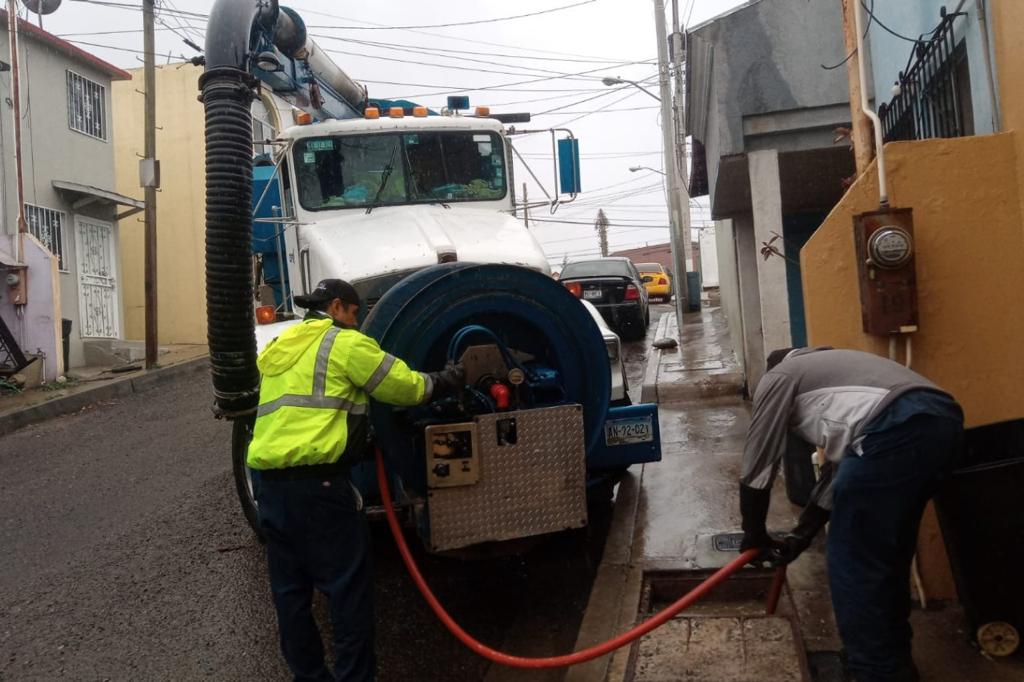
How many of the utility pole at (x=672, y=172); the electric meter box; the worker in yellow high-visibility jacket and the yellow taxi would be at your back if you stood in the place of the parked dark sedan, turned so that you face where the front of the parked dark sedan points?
2

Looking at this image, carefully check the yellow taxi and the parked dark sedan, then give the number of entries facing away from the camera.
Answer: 2

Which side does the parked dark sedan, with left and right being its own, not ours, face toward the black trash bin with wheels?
back

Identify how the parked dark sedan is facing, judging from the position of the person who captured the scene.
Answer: facing away from the viewer

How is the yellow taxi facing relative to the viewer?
away from the camera

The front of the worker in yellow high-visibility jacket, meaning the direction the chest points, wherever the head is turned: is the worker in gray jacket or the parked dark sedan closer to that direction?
the parked dark sedan

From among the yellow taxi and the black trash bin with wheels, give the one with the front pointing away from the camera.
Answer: the yellow taxi

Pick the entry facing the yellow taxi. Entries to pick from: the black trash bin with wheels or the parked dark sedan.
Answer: the parked dark sedan
